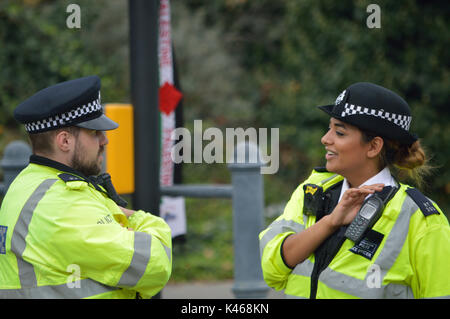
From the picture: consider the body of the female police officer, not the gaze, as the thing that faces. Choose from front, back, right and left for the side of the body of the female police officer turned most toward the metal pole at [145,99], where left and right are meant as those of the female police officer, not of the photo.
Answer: right

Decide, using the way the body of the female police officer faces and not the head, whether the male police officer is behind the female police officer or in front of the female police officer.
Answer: in front

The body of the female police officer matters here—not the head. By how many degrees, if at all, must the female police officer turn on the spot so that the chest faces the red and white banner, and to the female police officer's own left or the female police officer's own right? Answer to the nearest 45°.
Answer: approximately 90° to the female police officer's own right

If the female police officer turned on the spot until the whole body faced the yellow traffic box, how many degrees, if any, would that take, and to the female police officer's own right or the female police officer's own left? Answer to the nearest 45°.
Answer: approximately 90° to the female police officer's own right

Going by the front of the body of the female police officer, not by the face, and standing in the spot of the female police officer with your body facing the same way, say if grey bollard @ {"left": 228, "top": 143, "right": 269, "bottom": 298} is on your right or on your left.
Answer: on your right

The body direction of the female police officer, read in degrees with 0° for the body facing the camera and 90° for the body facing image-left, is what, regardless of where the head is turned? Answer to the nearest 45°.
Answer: approximately 45°

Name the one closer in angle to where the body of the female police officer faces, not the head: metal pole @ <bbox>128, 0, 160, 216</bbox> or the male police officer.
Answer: the male police officer

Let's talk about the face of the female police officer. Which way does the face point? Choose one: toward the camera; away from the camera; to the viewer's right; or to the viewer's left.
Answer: to the viewer's left

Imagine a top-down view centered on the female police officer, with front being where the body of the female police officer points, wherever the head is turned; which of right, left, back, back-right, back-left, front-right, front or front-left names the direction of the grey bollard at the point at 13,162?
right

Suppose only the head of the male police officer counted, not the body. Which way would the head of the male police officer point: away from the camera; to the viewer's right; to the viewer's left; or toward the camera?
to the viewer's right
